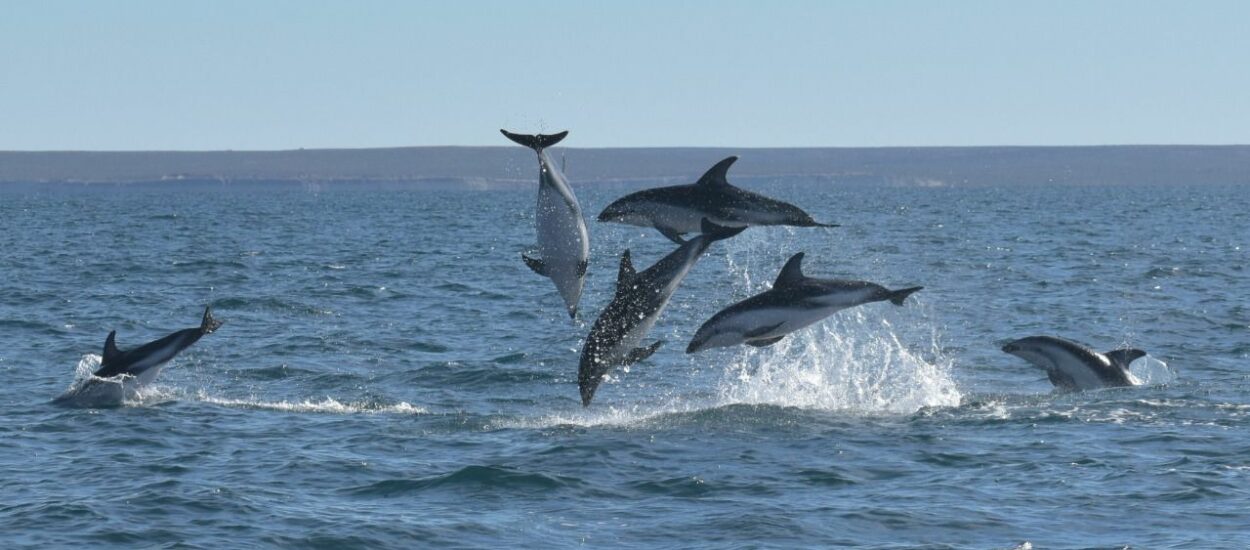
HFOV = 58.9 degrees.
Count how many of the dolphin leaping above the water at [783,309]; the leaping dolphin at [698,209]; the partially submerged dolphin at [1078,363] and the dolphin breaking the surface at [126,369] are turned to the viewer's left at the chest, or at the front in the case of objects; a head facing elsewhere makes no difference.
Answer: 4

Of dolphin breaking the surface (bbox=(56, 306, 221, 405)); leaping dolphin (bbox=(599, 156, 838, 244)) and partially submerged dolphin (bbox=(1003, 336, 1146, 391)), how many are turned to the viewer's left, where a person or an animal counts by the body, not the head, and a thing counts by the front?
3

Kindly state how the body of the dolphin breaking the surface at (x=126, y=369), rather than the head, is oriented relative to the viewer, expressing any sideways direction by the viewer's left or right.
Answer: facing to the left of the viewer

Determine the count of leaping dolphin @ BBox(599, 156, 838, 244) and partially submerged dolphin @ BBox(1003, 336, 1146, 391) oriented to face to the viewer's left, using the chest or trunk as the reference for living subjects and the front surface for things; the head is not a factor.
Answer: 2

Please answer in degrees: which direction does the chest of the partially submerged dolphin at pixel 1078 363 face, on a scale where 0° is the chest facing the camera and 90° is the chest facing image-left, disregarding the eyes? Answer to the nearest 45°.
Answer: approximately 90°

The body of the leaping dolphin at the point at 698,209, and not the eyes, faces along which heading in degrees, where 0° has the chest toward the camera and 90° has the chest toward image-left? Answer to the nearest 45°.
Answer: approximately 90°

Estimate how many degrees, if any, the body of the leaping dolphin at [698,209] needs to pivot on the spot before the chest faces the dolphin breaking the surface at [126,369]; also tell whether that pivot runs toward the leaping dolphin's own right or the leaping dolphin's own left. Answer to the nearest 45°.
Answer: approximately 45° to the leaping dolphin's own right

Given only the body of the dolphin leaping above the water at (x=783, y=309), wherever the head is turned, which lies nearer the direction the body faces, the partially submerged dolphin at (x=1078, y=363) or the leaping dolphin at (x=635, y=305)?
the leaping dolphin

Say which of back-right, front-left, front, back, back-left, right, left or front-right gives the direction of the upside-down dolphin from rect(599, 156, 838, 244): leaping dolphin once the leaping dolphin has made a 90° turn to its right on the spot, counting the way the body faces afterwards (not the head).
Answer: back-left

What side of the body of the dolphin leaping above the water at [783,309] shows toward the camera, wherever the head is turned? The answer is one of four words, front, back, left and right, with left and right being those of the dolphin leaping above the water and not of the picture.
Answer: left

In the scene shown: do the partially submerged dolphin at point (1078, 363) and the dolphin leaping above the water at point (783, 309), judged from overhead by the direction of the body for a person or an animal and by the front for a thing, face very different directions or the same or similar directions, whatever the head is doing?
same or similar directions
